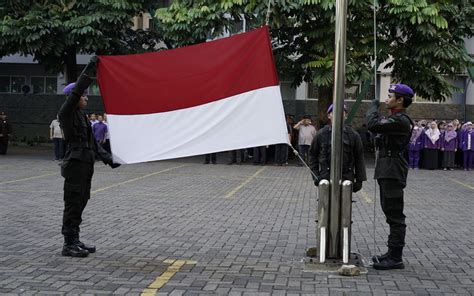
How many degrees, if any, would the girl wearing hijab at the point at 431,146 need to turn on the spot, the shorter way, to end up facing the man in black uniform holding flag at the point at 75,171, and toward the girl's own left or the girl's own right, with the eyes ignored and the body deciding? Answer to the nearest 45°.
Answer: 0° — they already face them

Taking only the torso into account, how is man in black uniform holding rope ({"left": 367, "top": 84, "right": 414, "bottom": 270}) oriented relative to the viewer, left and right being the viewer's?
facing to the left of the viewer

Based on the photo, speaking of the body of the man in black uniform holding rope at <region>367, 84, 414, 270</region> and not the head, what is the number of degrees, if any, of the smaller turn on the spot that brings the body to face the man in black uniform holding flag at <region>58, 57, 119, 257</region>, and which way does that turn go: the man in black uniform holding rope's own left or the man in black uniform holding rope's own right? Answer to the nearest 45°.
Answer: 0° — they already face them

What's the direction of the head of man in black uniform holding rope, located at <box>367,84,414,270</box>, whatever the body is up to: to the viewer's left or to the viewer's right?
to the viewer's left

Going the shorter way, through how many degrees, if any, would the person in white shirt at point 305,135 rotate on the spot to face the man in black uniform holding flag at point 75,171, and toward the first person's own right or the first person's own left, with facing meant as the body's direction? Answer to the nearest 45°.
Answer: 0° — they already face them

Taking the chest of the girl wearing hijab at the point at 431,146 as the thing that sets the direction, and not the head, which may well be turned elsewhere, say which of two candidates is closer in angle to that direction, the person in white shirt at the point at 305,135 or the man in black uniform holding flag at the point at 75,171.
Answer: the man in black uniform holding flag

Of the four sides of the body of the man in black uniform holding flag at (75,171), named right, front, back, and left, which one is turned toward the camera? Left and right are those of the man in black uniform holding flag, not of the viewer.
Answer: right

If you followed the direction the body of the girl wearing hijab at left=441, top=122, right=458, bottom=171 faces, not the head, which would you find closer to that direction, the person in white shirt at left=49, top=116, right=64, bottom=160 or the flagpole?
the flagpole

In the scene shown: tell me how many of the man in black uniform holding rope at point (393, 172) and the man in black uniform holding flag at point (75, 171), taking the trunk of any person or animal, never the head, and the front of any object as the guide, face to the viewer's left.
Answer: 1

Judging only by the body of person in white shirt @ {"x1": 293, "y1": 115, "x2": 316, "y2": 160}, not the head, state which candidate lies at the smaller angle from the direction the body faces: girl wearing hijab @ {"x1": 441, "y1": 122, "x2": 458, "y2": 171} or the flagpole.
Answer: the flagpole
